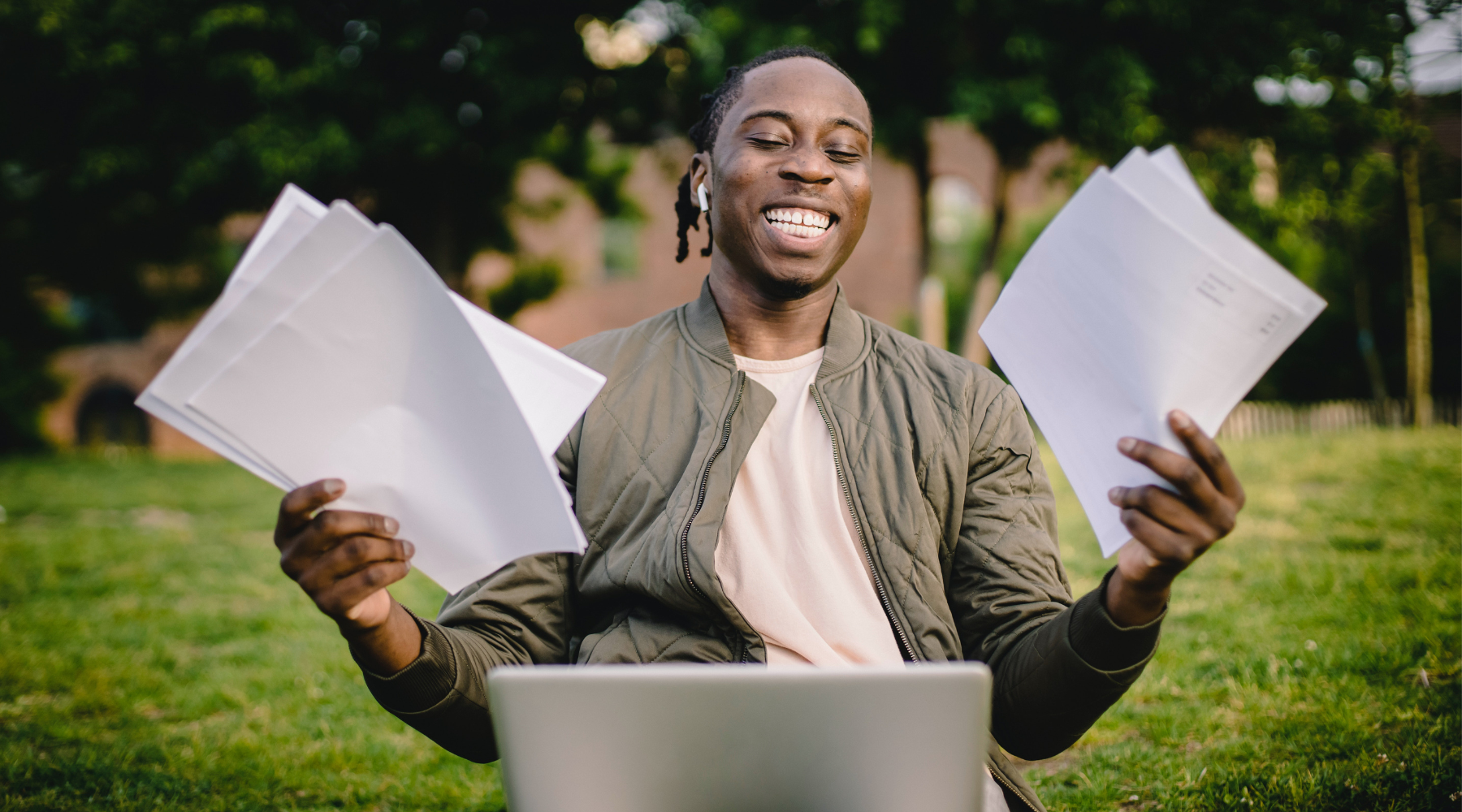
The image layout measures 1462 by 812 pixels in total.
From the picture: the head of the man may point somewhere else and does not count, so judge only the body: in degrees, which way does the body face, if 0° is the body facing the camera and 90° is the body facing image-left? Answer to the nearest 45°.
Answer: approximately 0°

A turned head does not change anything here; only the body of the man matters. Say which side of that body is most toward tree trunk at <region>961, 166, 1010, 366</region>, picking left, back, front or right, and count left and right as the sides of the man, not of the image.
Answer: back

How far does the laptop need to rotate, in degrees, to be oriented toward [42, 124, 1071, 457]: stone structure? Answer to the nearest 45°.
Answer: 0° — it already faces it

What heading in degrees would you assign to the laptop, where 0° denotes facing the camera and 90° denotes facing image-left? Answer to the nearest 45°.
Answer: approximately 180°

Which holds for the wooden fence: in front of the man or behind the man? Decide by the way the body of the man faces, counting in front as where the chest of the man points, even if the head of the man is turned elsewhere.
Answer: behind

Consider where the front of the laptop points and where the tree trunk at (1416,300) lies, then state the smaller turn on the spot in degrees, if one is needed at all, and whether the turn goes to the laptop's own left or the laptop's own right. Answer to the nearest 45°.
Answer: approximately 45° to the laptop's own right

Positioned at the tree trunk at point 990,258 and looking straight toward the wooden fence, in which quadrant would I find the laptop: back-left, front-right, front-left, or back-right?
back-right

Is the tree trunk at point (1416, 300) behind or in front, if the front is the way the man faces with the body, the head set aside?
behind
